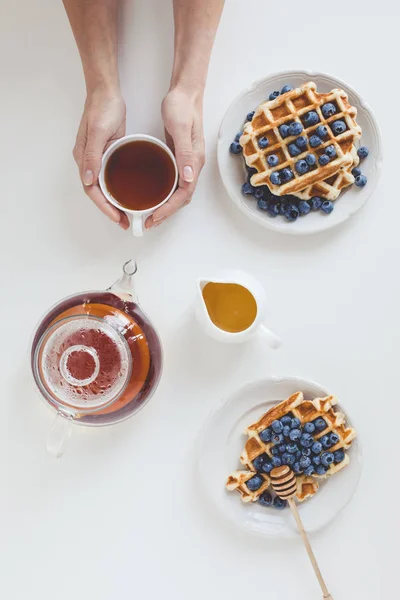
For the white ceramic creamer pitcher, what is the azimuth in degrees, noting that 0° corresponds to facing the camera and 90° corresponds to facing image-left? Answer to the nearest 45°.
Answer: approximately 135°
